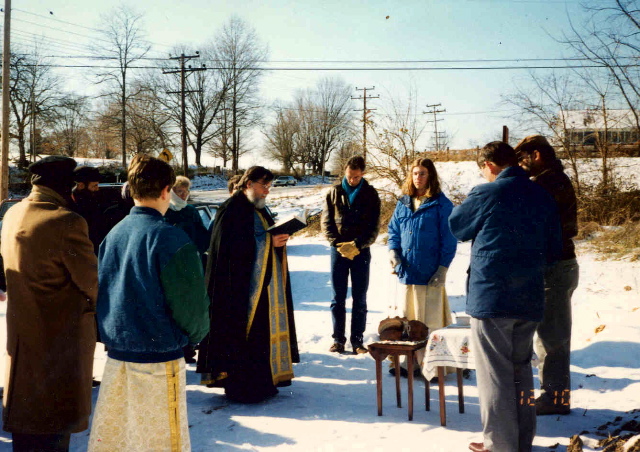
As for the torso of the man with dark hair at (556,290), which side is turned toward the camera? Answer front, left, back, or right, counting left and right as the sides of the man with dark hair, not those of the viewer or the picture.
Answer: left

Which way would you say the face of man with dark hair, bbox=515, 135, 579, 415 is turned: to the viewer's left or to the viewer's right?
to the viewer's left

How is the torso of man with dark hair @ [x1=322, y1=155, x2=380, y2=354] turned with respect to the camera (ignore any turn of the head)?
toward the camera

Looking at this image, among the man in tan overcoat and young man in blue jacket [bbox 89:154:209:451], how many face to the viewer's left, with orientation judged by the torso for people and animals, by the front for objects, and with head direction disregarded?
0

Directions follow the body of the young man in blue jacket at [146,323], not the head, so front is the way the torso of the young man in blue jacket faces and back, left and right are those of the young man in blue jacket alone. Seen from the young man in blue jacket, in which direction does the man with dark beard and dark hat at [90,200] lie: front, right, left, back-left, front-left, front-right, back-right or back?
front-left

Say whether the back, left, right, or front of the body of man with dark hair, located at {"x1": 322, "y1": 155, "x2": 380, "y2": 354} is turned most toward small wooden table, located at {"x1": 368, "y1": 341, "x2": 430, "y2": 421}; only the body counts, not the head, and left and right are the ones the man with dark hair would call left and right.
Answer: front

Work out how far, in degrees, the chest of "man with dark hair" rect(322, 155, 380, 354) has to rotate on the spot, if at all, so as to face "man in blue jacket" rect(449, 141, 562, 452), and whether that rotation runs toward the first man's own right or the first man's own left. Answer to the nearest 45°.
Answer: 0° — they already face them

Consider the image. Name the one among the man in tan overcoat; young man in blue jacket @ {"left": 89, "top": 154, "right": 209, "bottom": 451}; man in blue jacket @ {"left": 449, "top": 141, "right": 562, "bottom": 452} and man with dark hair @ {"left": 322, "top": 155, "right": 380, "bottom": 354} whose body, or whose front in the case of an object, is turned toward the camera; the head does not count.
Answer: the man with dark hair

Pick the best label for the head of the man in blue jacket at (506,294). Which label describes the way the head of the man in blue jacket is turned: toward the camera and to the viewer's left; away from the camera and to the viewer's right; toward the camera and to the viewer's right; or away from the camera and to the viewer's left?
away from the camera and to the viewer's left

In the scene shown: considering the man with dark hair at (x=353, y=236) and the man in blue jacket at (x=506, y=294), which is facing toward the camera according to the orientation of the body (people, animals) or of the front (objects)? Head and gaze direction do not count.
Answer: the man with dark hair

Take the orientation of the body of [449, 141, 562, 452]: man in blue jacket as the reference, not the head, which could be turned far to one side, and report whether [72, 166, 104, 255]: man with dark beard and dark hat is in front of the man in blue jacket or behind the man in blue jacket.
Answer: in front

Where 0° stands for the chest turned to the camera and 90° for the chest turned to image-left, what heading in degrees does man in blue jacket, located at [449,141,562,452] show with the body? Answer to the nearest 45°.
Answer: approximately 135°

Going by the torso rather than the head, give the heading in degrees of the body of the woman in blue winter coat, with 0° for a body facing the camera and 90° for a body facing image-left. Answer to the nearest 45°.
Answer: approximately 45°

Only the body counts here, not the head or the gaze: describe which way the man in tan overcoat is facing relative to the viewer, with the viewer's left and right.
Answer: facing away from the viewer and to the right of the viewer
